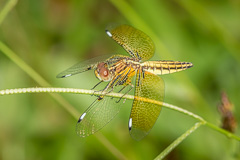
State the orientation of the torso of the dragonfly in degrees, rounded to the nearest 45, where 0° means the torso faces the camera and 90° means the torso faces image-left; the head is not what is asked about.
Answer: approximately 90°
